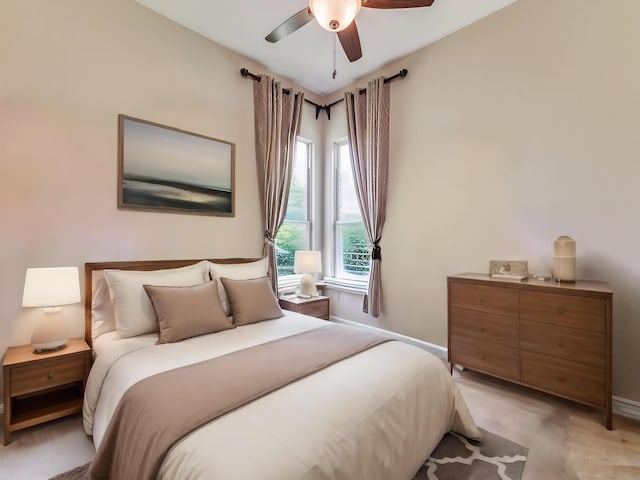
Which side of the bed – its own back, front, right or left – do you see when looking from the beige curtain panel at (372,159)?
left

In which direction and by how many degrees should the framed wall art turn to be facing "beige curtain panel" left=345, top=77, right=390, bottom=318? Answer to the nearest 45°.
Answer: approximately 45° to its left

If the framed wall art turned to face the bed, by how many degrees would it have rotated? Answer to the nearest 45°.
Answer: approximately 45° to its right

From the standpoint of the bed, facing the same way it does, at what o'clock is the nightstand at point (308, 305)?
The nightstand is roughly at 8 o'clock from the bed.
